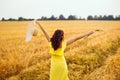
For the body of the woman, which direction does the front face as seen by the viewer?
away from the camera
